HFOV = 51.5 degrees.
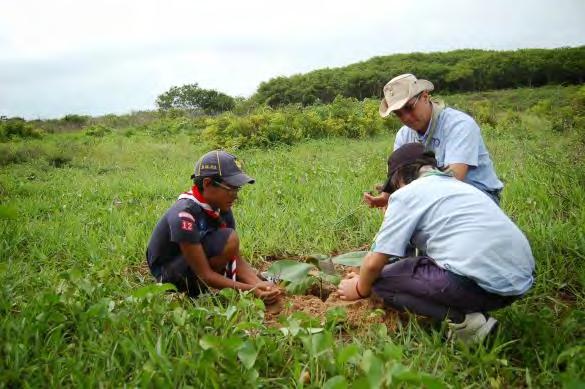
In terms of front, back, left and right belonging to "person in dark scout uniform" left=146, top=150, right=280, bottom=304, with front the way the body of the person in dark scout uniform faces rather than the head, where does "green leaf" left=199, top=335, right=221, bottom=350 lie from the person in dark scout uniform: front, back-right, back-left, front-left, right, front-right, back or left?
right

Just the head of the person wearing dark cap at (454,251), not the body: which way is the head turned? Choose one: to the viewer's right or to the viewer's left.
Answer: to the viewer's left

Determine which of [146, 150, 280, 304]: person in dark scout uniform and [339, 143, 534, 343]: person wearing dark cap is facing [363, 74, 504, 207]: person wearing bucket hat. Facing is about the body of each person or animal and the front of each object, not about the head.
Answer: the person in dark scout uniform

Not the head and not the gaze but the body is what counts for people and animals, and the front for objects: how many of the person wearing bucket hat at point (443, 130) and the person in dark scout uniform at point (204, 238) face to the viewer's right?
1

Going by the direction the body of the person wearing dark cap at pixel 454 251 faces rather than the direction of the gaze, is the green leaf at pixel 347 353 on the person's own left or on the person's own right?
on the person's own left

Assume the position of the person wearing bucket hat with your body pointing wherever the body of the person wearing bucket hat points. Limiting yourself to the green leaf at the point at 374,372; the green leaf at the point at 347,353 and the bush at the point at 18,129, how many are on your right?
1

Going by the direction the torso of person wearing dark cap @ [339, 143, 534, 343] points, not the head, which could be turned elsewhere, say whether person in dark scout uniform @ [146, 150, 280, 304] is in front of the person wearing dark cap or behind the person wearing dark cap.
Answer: in front

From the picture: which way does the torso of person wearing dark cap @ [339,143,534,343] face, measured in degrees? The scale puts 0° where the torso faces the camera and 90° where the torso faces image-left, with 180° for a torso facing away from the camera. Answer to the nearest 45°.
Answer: approximately 90°

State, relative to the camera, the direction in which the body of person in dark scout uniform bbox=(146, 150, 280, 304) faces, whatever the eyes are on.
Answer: to the viewer's right

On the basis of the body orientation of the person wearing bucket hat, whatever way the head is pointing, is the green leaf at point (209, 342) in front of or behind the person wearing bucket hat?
in front

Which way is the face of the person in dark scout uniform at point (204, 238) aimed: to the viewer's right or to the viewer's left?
to the viewer's right

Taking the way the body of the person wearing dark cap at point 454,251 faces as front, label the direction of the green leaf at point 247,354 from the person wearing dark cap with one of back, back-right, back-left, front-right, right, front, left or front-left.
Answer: front-left
